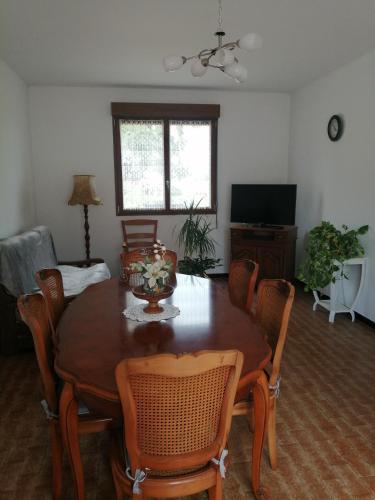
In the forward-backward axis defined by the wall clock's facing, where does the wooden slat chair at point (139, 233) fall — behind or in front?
in front

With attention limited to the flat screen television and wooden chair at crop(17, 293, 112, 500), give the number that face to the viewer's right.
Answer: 1

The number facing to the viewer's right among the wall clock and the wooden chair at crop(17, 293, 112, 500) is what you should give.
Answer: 1

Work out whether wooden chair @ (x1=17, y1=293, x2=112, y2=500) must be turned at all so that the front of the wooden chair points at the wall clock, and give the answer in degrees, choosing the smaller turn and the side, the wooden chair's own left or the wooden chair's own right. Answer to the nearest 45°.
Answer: approximately 45° to the wooden chair's own left

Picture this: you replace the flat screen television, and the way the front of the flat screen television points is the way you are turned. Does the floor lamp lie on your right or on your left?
on your right

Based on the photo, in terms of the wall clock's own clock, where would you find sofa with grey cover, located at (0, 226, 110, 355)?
The sofa with grey cover is roughly at 12 o'clock from the wall clock.

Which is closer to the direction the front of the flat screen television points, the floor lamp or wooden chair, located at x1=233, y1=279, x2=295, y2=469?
the wooden chair

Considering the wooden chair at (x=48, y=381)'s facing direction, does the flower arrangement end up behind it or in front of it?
in front

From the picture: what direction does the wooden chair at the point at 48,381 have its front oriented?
to the viewer's right

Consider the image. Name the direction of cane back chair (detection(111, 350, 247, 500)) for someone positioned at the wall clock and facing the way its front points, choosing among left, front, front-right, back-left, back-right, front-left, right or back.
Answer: front-left

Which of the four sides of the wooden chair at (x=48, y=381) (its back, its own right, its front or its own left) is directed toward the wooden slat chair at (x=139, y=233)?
left
